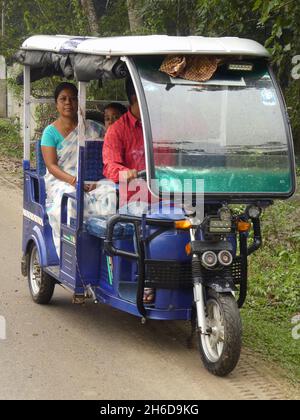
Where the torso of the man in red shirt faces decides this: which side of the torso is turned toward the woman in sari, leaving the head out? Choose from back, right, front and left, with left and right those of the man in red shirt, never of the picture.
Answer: back

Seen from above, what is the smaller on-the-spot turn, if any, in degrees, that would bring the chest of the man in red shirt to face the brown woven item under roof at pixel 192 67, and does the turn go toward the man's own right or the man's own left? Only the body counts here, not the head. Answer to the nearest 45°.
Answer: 0° — they already face it

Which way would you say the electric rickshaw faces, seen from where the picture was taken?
facing the viewer and to the right of the viewer
